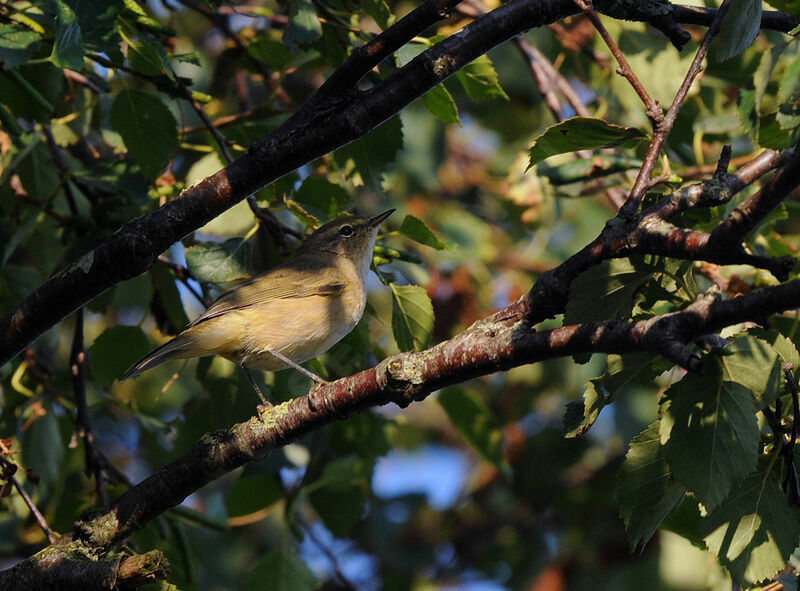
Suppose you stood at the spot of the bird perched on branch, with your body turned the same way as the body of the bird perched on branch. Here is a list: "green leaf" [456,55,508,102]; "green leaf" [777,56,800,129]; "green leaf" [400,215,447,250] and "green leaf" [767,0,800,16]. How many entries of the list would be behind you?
0

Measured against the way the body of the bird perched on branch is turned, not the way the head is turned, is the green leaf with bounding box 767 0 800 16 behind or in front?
in front

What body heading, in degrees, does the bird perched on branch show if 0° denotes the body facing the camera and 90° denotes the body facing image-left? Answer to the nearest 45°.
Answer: approximately 270°

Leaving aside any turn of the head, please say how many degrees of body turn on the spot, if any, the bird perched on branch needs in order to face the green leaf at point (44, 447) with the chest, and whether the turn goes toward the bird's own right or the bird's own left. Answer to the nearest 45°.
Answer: approximately 180°

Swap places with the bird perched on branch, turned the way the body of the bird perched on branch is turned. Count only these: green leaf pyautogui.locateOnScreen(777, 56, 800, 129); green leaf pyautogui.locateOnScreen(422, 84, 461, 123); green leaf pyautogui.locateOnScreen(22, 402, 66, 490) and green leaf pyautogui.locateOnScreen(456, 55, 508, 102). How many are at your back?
1

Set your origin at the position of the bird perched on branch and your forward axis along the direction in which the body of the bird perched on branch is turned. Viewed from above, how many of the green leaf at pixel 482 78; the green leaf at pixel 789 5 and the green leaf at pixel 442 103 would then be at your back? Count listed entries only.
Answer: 0

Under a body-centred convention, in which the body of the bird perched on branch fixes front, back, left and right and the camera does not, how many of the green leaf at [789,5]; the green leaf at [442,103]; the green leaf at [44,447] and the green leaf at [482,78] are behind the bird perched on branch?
1
